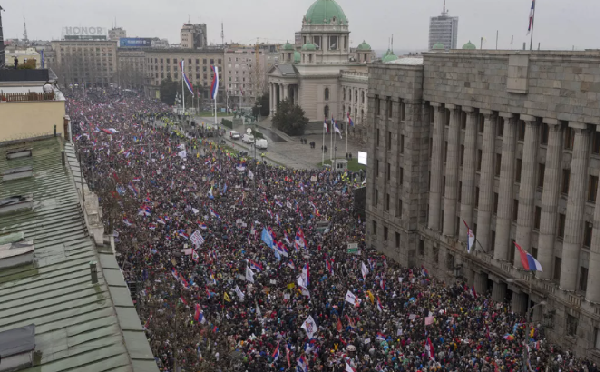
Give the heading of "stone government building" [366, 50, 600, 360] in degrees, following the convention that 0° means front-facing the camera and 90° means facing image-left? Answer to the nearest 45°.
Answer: approximately 45°
